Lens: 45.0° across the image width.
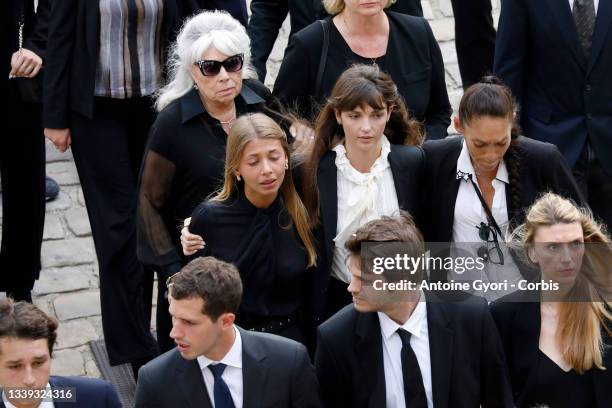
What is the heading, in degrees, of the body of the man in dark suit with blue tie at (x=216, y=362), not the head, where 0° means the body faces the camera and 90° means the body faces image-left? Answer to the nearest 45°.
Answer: approximately 0°

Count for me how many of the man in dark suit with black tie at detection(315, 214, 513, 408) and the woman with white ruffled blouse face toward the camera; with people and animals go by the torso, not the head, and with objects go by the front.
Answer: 2

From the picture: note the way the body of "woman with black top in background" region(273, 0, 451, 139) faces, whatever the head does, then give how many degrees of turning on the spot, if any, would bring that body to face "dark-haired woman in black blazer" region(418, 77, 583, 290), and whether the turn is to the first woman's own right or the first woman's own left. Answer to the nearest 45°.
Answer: approximately 45° to the first woman's own left
